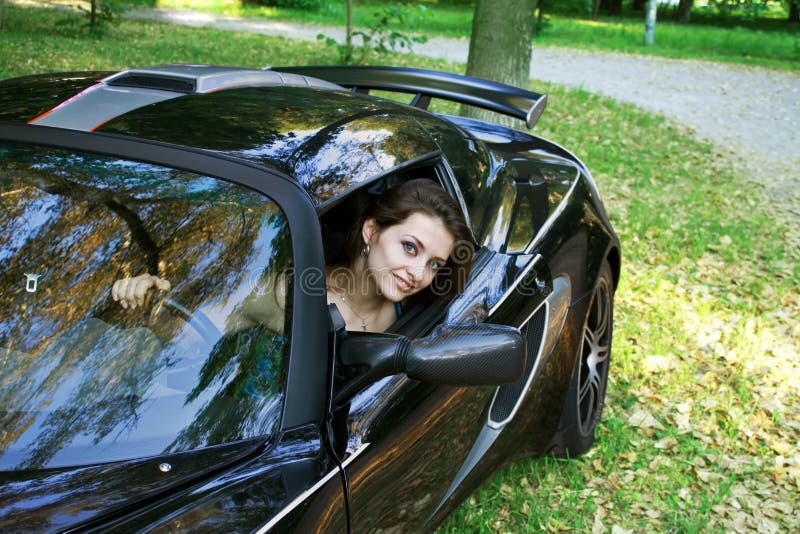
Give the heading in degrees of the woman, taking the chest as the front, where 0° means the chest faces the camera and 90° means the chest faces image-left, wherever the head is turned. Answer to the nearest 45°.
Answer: approximately 0°

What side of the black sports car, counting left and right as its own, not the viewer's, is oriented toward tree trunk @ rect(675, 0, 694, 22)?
back
